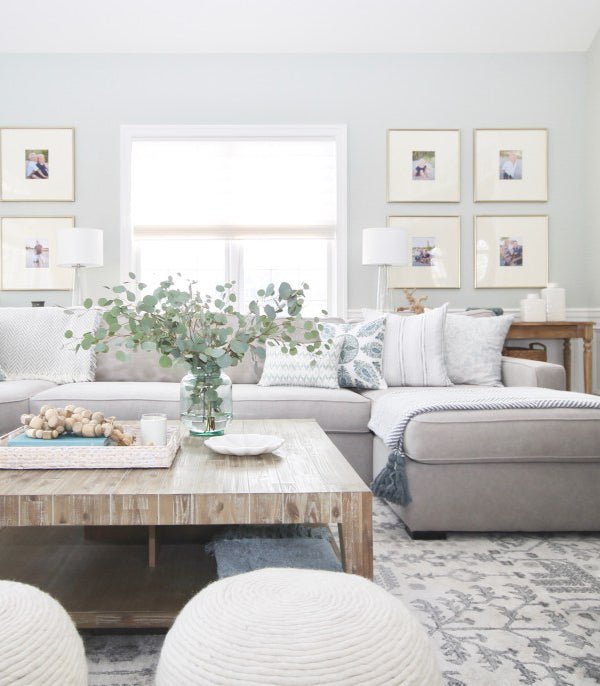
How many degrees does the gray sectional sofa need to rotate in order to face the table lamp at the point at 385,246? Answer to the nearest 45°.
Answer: approximately 180°

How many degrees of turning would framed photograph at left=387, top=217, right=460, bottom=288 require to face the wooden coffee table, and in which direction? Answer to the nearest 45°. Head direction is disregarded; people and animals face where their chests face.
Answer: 0° — it already faces it

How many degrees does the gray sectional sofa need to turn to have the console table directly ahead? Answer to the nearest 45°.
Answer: approximately 135° to its left

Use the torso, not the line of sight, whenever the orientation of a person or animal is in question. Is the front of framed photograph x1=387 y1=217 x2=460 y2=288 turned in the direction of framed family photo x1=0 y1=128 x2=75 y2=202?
no

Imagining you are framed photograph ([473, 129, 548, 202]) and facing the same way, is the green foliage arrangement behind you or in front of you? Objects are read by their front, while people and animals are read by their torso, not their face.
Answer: in front

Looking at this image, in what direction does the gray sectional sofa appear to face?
toward the camera

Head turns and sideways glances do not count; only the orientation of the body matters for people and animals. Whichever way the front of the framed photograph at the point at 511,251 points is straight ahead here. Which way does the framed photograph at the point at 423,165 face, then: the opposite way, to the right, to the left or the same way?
the same way

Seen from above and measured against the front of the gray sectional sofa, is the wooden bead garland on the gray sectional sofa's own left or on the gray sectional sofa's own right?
on the gray sectional sofa's own right

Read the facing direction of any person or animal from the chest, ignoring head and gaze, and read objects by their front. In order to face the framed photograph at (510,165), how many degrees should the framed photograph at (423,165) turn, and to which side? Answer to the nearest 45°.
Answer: approximately 90° to its left

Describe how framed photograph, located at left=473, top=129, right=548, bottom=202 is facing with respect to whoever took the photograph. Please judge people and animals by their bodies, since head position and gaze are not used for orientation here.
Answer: facing the viewer

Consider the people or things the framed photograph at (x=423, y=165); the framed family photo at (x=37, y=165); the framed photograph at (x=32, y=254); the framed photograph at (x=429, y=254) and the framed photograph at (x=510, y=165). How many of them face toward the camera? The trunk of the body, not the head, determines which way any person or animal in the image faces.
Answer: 5

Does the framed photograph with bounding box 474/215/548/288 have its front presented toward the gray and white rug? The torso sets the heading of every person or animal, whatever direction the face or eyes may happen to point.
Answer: yes

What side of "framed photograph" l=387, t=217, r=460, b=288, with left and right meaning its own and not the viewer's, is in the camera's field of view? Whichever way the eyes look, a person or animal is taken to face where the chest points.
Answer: front

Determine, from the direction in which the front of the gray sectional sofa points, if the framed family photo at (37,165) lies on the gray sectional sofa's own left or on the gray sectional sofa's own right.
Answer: on the gray sectional sofa's own right
